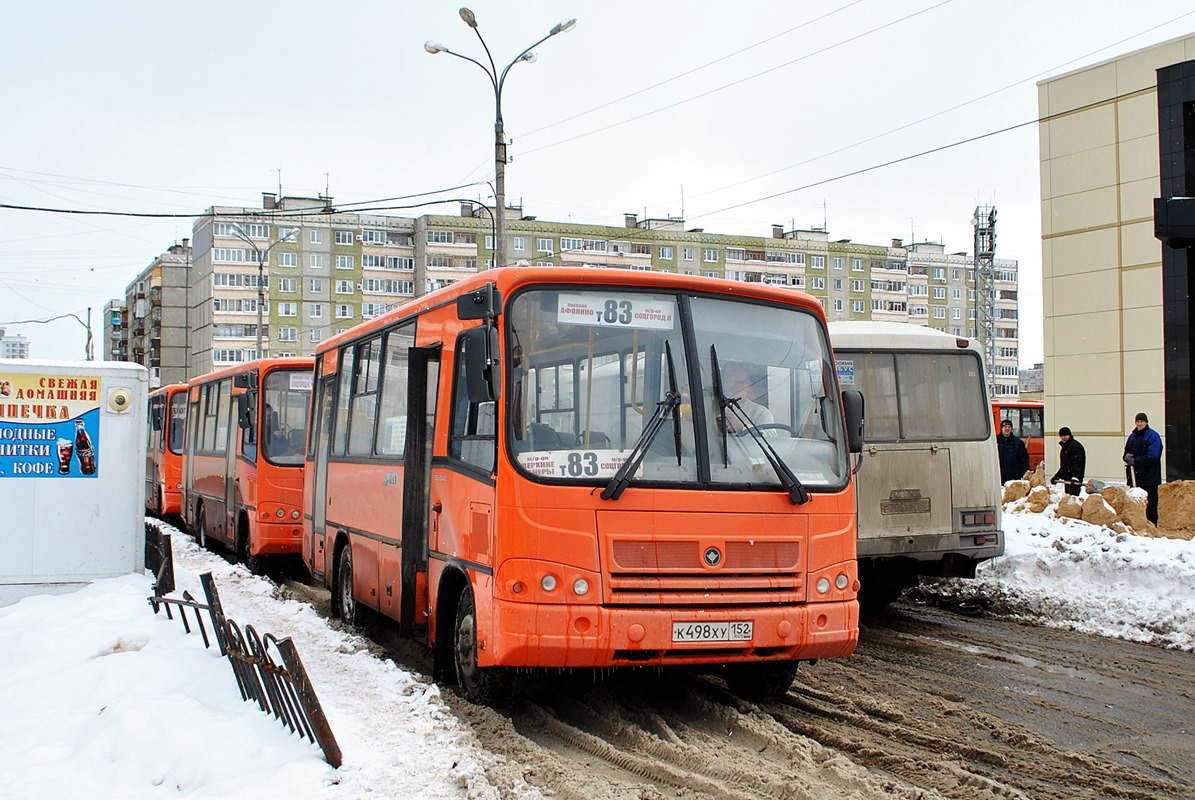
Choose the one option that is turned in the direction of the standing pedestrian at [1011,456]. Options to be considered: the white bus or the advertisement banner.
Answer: the white bus

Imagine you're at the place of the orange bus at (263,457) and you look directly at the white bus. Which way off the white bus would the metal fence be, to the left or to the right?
right

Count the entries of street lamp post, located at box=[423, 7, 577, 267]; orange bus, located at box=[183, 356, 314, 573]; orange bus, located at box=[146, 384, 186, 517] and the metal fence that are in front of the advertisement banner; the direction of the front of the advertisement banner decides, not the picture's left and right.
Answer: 1

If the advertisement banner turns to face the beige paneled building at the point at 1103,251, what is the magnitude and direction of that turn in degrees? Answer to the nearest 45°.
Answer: approximately 135° to its left

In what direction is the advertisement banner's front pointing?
toward the camera

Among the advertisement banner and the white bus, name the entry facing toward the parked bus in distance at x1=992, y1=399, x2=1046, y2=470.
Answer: the white bus

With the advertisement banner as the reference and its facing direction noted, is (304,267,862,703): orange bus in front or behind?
in front

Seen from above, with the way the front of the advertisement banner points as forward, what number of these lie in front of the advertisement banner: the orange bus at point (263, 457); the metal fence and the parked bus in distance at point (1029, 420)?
1

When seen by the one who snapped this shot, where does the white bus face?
facing away from the viewer

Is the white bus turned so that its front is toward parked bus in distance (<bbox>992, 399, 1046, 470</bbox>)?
yes

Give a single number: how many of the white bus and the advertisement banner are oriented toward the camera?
1

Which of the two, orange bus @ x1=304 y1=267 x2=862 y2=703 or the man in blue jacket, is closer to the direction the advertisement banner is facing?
the orange bus

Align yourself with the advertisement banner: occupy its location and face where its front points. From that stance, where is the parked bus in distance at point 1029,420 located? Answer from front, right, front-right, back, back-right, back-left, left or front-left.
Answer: back-left

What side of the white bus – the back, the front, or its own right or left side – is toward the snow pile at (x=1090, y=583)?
right

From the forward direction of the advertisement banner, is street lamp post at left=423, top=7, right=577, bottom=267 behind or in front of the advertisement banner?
behind
